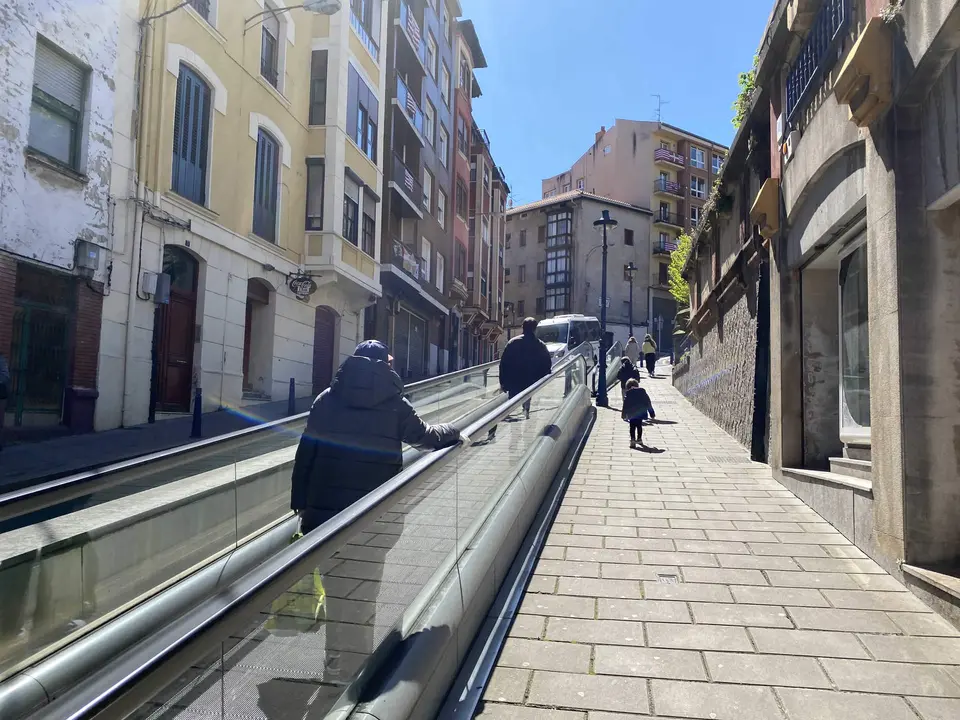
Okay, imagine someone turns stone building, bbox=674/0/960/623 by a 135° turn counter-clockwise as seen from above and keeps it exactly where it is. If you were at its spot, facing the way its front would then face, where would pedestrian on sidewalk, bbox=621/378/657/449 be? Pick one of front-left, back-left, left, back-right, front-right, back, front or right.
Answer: back

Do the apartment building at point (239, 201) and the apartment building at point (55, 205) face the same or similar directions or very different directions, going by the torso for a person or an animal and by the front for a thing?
same or similar directions

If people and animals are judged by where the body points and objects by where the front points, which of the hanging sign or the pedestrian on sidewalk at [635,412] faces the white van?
the pedestrian on sidewalk

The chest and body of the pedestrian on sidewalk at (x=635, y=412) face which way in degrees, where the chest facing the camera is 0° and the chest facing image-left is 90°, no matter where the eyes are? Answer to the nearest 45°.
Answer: approximately 180°

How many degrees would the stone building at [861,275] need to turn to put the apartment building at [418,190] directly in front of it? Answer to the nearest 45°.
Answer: approximately 45° to its right

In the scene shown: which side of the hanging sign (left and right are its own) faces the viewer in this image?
front

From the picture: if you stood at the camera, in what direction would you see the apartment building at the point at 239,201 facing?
facing the viewer and to the right of the viewer

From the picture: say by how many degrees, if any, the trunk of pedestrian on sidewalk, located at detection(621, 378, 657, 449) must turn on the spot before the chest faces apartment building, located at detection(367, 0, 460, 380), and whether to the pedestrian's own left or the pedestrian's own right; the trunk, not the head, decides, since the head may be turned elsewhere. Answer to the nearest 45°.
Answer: approximately 45° to the pedestrian's own left

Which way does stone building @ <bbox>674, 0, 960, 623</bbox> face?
to the viewer's left

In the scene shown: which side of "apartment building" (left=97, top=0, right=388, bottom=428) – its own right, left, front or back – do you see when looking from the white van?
left

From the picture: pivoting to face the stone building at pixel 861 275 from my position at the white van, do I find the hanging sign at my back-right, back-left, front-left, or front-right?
front-right

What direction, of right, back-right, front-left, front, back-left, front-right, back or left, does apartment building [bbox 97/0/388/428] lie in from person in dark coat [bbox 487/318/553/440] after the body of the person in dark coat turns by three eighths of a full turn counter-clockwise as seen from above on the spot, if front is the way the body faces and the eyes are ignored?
right

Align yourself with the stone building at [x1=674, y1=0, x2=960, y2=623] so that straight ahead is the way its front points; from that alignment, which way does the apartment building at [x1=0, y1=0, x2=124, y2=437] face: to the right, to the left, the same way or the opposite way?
the opposite way

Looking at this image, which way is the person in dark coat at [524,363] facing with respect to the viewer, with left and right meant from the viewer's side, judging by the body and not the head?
facing away from the viewer

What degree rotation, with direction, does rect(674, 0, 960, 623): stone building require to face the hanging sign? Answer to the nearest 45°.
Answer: approximately 45° to its right

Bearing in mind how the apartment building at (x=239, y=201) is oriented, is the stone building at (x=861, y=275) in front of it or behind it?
in front
